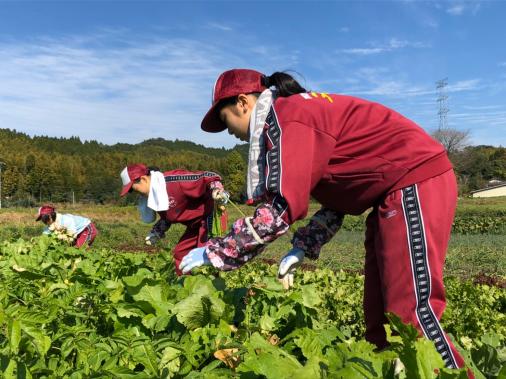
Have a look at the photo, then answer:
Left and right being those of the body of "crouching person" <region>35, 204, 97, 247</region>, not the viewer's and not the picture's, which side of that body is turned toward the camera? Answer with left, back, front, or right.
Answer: left

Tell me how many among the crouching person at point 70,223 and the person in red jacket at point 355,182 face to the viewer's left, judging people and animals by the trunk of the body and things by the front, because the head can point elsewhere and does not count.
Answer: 2

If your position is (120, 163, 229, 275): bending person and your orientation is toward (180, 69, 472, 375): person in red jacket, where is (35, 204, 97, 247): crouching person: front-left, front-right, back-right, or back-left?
back-right

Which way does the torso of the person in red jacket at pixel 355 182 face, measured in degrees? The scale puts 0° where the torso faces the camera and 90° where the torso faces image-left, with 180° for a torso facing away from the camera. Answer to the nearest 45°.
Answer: approximately 90°

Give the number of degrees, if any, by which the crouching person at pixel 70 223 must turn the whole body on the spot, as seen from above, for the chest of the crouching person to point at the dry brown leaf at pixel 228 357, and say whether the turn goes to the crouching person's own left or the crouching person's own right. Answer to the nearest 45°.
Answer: approximately 90° to the crouching person's own left

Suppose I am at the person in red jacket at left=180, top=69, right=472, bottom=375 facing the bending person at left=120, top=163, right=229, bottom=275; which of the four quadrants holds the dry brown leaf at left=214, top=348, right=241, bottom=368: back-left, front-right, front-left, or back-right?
back-left

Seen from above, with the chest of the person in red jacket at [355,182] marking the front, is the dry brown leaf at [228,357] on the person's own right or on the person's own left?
on the person's own left

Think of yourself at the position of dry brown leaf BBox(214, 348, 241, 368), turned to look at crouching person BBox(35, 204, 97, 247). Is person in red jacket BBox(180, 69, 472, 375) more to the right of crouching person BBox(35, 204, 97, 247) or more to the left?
right

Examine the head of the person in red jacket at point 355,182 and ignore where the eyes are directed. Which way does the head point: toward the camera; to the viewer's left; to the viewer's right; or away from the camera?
to the viewer's left

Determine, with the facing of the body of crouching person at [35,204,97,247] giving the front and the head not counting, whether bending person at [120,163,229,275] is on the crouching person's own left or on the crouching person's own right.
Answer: on the crouching person's own left
